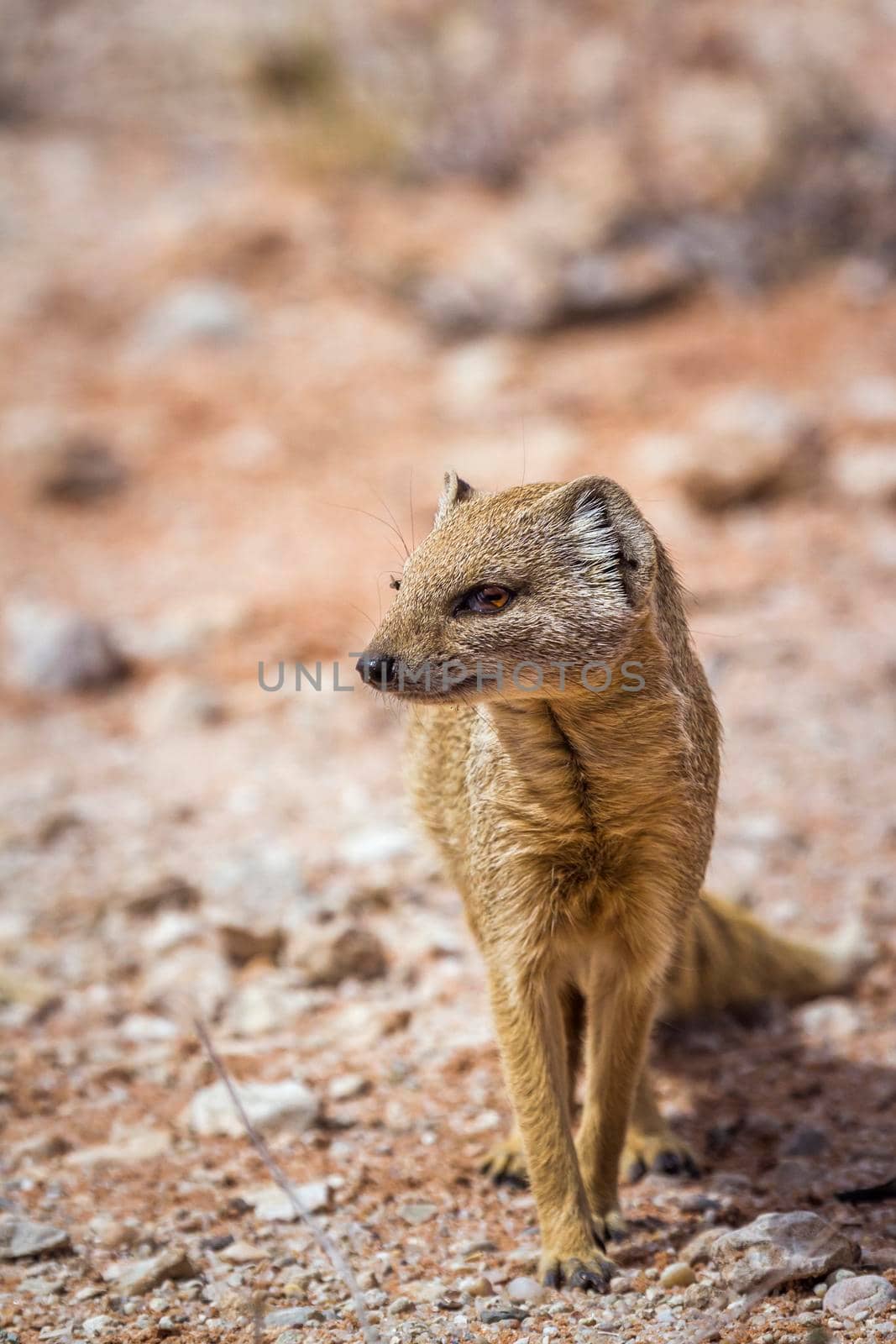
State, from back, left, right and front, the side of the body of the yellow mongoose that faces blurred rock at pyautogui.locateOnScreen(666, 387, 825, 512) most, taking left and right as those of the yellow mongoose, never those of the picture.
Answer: back

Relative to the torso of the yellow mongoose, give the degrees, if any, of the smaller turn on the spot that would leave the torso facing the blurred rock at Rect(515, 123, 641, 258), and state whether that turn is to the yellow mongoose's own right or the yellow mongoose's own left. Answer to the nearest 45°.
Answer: approximately 180°

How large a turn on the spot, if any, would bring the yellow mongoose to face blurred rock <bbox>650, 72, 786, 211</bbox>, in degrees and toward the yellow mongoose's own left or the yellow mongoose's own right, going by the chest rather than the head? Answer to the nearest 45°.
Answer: approximately 180°

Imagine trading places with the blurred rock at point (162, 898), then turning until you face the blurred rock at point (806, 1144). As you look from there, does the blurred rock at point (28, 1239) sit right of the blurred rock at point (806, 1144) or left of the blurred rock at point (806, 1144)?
right

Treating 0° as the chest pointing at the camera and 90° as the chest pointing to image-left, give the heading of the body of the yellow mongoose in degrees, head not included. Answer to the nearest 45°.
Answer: approximately 0°

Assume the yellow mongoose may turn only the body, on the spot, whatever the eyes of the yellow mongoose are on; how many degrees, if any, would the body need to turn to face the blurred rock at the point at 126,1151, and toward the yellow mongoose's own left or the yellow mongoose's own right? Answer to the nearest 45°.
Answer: approximately 135° to the yellow mongoose's own right

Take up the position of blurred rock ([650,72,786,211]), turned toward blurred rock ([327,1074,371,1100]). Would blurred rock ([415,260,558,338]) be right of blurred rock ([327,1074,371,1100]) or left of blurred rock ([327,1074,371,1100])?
right

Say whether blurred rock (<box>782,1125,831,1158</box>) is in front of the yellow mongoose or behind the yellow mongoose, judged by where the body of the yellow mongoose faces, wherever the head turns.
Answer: behind

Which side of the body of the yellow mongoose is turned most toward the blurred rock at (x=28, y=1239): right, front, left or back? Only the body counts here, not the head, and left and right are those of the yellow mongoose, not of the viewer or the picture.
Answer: right
